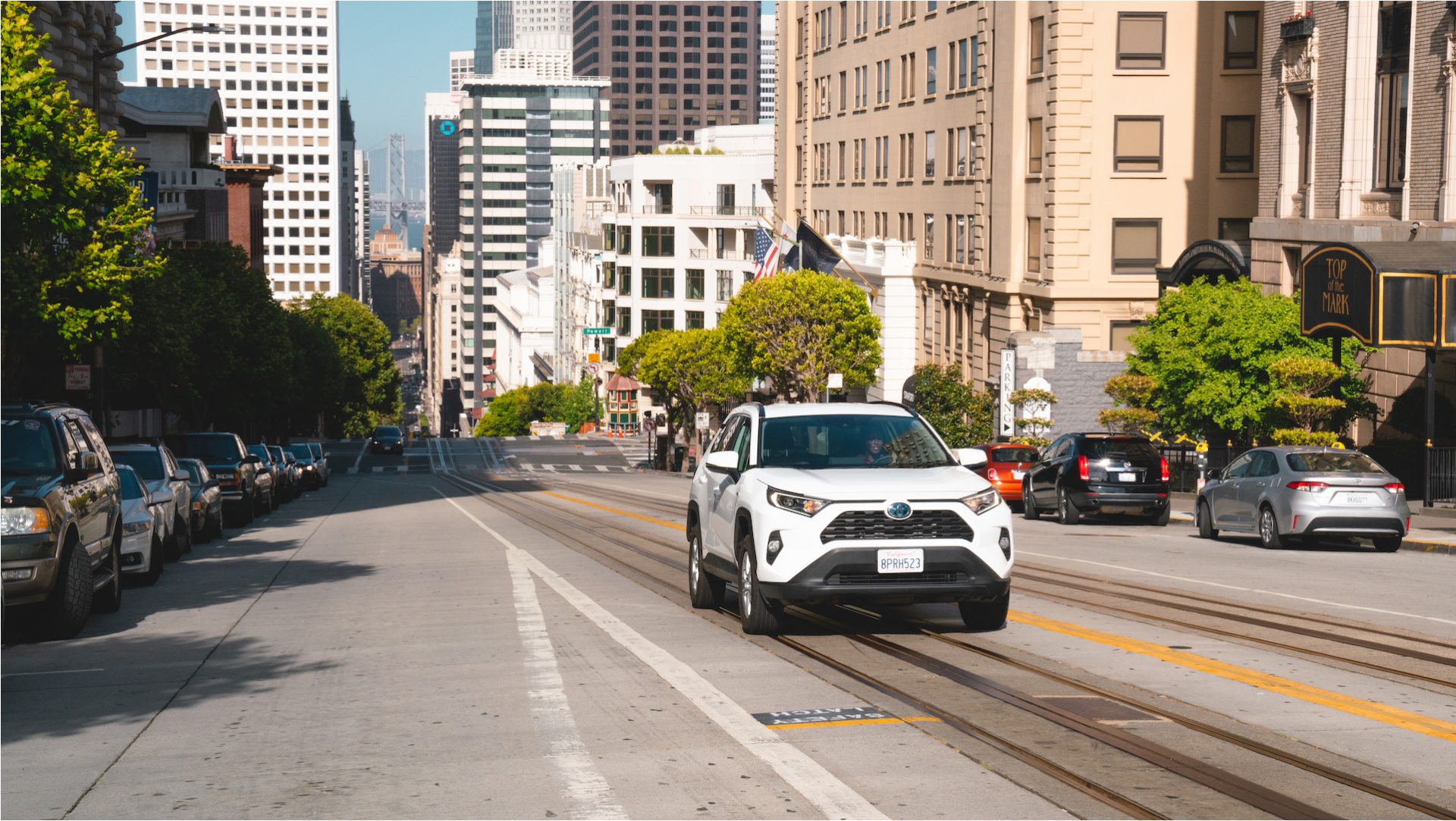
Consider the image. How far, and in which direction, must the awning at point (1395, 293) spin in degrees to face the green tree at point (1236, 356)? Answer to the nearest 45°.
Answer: approximately 90° to its right

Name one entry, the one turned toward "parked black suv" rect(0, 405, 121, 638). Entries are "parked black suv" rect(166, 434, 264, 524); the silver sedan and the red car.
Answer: "parked black suv" rect(166, 434, 264, 524)

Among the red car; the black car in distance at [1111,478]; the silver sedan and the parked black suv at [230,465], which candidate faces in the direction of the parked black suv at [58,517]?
the parked black suv at [230,465]

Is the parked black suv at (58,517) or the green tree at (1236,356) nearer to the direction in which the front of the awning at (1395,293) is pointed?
the parked black suv

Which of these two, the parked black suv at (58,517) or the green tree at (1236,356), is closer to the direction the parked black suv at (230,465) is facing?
the parked black suv

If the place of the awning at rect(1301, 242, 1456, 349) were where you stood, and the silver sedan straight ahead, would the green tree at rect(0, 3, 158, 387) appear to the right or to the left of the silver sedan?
right

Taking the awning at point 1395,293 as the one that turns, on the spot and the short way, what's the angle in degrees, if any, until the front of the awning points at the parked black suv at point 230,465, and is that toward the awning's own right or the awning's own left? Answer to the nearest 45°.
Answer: approximately 45° to the awning's own right

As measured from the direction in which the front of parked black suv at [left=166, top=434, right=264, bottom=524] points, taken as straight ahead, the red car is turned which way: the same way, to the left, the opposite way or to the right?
the opposite way

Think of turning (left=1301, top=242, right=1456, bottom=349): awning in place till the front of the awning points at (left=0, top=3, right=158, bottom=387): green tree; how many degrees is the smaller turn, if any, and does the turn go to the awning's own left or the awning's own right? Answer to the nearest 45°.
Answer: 0° — it already faces it

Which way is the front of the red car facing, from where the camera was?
facing away from the viewer and to the left of the viewer

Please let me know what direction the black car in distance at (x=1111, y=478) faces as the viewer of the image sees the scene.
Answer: facing away from the viewer and to the left of the viewer

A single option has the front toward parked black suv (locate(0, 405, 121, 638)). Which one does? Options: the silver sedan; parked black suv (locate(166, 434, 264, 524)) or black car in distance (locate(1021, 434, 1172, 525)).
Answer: parked black suv (locate(166, 434, 264, 524))

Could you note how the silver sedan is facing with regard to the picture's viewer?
facing away from the viewer and to the left of the viewer
